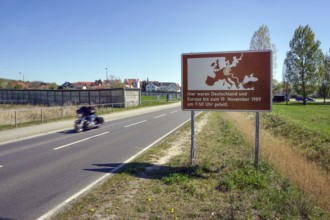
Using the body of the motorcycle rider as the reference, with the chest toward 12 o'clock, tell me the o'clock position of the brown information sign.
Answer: The brown information sign is roughly at 10 o'clock from the motorcycle rider.

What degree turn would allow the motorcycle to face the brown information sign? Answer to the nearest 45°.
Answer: approximately 45° to its left

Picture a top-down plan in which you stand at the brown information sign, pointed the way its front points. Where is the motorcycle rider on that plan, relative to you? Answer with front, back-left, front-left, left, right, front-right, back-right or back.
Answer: back-right

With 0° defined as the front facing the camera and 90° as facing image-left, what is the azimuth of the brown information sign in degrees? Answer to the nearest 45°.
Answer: approximately 0°

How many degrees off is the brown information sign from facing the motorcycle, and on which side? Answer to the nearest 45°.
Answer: approximately 135° to its right
